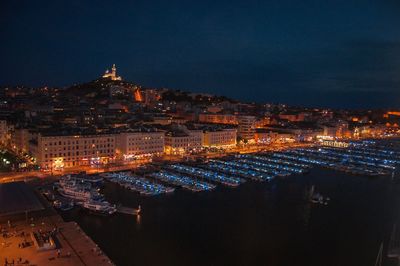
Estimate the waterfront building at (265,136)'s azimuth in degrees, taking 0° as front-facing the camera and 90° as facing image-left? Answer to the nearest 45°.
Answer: approximately 0°

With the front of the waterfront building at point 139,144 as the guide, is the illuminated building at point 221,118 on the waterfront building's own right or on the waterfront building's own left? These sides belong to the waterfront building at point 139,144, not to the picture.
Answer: on the waterfront building's own left

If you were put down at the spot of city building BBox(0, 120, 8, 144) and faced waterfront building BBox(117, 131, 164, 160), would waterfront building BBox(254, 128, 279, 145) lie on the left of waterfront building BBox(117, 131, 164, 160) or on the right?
left

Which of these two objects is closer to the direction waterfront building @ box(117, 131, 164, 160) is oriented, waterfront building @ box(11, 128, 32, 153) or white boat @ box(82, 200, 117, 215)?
the white boat

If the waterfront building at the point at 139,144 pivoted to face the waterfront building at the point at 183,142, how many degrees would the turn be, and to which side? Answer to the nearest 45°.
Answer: approximately 90° to its left

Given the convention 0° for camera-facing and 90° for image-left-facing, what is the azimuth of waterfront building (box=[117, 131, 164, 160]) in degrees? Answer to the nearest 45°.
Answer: approximately 315°

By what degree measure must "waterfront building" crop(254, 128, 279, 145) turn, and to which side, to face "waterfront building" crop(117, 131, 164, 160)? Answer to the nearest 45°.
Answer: approximately 45° to its right

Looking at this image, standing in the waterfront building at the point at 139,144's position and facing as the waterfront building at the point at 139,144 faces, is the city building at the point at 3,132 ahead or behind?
behind

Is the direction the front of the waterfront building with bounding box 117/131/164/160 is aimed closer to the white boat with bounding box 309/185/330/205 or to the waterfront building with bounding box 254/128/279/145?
the white boat

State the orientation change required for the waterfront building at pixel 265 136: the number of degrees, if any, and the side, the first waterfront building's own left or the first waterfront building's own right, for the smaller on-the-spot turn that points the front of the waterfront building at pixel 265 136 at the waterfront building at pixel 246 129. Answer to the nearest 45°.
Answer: approximately 45° to the first waterfront building's own right

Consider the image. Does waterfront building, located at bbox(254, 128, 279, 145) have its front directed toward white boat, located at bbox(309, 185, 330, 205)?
yes

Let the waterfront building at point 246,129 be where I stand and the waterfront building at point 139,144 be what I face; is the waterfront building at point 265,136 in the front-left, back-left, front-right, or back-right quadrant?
back-left
